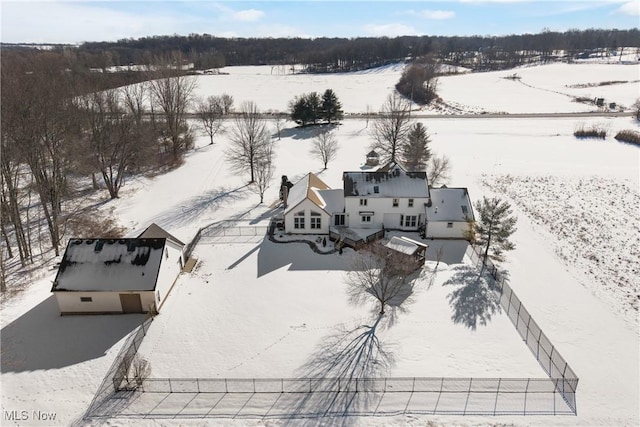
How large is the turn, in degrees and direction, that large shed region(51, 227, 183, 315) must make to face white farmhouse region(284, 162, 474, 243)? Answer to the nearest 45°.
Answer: approximately 90° to its left

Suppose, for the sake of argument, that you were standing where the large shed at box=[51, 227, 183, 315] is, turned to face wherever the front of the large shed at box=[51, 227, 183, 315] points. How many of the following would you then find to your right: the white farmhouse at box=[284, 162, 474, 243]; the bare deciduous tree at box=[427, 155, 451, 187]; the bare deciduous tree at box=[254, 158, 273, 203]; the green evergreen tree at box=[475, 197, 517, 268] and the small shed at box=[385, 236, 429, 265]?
0

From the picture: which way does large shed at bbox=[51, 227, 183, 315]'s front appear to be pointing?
toward the camera

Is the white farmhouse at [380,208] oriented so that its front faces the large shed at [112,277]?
no

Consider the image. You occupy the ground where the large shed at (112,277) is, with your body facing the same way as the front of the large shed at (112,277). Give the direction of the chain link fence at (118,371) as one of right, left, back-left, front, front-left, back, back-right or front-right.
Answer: front

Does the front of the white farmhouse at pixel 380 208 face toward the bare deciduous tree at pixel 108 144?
no

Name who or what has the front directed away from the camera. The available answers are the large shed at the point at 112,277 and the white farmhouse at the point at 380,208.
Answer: the white farmhouse

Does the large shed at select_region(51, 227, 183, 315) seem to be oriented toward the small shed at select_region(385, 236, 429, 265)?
no

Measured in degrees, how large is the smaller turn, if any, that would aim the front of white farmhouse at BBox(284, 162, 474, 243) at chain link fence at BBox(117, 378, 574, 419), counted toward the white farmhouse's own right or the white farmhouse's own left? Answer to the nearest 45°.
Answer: approximately 180°

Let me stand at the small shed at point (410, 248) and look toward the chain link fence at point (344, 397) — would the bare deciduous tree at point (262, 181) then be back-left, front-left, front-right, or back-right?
back-right

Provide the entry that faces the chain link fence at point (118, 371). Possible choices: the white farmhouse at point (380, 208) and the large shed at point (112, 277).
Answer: the large shed

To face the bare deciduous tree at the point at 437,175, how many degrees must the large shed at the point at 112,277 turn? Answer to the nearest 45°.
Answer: approximately 90° to its left

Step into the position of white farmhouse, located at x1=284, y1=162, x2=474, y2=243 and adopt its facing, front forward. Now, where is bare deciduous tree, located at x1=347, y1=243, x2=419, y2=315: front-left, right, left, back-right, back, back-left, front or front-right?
back

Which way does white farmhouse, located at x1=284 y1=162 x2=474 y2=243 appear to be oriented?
away from the camera

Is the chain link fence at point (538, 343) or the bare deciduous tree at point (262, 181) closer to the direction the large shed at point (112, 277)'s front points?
the chain link fence

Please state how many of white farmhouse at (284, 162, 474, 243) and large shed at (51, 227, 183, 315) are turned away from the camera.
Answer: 1
